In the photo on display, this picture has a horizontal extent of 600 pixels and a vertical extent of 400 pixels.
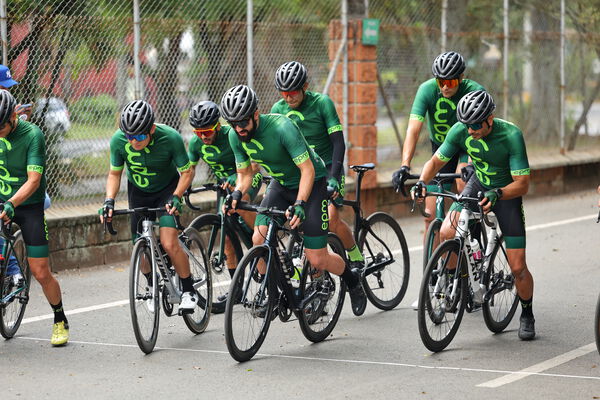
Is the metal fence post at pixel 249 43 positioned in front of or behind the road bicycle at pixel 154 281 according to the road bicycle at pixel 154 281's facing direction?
behind

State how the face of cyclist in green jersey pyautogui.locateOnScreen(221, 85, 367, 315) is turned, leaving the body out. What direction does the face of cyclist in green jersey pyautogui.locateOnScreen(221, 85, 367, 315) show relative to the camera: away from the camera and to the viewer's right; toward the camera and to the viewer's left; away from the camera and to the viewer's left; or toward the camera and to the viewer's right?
toward the camera and to the viewer's left

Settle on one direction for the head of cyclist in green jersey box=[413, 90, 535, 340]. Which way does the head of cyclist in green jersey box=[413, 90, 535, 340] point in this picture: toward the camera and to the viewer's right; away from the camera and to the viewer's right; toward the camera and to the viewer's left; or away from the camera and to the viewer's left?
toward the camera and to the viewer's left

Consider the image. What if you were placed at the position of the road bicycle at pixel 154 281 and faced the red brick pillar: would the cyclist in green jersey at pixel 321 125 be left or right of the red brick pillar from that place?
right

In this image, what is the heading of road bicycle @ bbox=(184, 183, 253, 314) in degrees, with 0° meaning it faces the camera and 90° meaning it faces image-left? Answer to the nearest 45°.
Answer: approximately 45°

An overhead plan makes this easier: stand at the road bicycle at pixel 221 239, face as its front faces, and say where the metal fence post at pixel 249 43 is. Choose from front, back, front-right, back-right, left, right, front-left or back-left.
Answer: back-right

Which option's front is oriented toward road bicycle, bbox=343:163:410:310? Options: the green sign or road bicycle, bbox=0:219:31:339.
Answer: the green sign

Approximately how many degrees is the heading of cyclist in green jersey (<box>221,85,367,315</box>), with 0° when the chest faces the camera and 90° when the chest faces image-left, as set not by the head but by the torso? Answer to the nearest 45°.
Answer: approximately 45°

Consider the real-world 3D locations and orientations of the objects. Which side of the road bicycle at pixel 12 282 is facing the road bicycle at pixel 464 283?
left

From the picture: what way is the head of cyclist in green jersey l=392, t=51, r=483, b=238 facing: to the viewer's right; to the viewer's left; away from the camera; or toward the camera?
toward the camera

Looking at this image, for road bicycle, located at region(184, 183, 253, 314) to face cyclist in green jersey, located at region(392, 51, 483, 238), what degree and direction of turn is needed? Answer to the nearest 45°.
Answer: approximately 135° to its left

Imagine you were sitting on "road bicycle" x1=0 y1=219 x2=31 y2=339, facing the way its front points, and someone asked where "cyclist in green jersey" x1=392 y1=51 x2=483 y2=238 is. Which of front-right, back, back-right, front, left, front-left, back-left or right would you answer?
back-left

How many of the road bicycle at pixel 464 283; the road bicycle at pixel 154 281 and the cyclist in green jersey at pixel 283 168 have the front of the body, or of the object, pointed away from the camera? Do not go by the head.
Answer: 0

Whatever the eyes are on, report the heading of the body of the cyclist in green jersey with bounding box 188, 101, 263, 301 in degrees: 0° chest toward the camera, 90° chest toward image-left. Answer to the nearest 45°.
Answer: approximately 45°

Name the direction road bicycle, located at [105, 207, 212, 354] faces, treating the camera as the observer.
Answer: facing the viewer and to the left of the viewer

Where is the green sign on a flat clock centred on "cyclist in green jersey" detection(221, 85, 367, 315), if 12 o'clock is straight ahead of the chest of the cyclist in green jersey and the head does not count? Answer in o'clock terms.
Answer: The green sign is roughly at 5 o'clock from the cyclist in green jersey.

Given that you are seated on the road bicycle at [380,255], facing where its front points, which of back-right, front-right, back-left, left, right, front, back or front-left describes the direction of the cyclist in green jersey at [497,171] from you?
left

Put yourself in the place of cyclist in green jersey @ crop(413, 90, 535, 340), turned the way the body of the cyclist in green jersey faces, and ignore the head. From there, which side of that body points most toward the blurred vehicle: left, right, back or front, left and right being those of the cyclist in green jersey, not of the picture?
right

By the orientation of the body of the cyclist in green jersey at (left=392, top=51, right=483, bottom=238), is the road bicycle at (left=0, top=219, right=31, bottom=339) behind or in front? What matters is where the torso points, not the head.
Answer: in front
